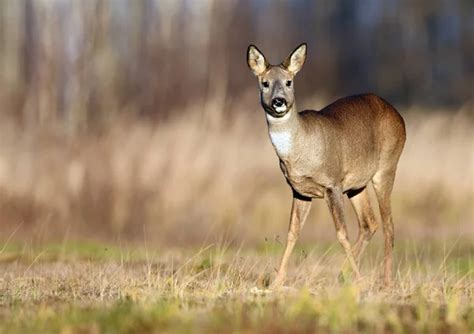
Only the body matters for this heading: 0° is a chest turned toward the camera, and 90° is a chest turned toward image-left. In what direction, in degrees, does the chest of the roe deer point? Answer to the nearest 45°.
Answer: approximately 45°
